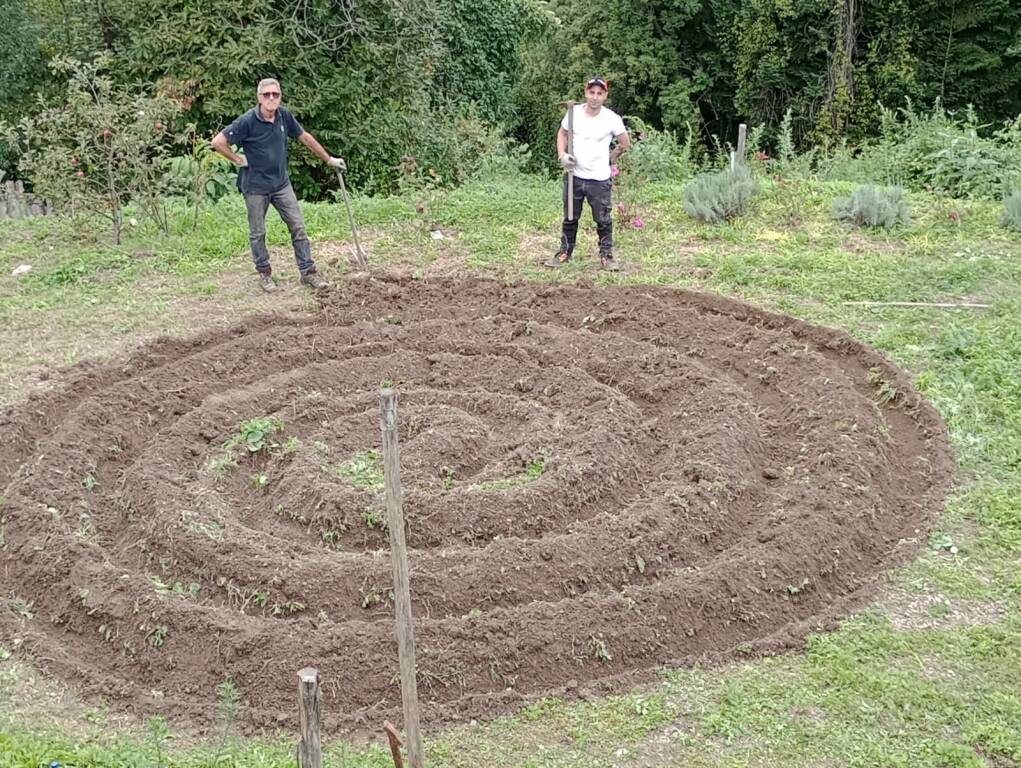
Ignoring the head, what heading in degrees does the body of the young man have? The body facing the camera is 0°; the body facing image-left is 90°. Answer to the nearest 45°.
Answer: approximately 0°

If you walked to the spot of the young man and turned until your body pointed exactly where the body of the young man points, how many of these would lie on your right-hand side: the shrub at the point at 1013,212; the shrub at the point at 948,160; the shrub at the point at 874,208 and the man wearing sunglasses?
1

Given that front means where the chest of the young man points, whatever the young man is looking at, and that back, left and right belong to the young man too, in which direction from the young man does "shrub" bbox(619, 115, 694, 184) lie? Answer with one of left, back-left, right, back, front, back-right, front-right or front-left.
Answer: back

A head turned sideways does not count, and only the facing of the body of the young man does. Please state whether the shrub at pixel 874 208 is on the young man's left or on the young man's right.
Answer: on the young man's left

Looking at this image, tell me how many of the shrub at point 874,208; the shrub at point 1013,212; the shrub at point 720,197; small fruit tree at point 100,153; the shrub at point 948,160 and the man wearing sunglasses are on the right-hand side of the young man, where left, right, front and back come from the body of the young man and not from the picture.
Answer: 2

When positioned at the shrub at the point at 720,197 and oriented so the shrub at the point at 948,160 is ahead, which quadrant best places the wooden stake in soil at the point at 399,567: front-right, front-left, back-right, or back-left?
back-right

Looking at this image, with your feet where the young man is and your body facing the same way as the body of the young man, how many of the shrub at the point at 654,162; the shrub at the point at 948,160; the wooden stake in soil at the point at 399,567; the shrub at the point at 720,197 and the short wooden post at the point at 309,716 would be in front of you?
2

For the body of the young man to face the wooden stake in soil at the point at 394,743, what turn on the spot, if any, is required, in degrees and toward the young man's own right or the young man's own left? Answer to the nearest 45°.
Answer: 0° — they already face it

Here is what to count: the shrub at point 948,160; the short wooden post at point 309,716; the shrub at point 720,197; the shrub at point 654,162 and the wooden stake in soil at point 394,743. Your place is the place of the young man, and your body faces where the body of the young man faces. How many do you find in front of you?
2

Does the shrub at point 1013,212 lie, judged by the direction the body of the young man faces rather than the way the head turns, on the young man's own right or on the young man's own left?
on the young man's own left

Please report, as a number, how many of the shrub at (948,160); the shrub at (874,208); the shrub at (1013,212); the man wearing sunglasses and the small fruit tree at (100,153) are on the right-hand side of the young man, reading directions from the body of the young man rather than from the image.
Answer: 2

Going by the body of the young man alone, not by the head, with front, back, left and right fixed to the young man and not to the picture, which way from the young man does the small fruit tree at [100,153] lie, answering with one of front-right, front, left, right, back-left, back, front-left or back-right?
right

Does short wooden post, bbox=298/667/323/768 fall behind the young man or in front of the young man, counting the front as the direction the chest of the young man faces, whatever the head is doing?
in front
